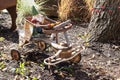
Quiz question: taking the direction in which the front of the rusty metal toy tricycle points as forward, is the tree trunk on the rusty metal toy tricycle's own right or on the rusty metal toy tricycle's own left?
on the rusty metal toy tricycle's own left

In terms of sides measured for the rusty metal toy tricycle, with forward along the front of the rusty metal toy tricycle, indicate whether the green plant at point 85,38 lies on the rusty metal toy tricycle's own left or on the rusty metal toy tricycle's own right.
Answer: on the rusty metal toy tricycle's own left
